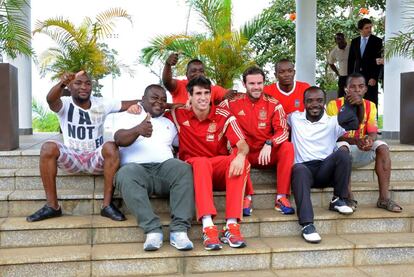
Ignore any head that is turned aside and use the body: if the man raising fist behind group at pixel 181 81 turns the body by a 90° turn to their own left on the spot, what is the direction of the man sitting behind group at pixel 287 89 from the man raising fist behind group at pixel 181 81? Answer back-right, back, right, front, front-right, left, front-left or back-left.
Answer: front

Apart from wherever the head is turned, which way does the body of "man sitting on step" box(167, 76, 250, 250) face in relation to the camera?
toward the camera

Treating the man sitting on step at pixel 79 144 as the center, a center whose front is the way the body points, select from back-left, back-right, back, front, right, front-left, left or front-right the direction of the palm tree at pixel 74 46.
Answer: back

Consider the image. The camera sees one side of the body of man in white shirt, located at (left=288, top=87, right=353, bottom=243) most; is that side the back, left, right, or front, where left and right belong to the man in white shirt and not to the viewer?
front

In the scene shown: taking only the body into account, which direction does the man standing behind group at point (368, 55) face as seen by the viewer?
toward the camera

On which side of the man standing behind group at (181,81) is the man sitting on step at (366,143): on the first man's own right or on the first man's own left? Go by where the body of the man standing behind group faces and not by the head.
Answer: on the first man's own left

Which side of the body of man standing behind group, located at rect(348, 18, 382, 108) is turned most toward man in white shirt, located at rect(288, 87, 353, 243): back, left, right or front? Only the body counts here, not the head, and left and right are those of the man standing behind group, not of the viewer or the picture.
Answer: front

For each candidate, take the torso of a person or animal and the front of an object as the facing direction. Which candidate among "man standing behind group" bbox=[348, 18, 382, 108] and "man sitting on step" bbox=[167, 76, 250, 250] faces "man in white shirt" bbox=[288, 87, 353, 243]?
the man standing behind group

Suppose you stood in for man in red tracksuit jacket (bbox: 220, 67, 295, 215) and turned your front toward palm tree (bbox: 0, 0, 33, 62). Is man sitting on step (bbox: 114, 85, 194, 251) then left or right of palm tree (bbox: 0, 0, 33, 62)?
left

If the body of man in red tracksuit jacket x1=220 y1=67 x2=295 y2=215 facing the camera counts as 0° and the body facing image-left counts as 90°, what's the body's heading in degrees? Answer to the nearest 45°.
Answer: approximately 0°

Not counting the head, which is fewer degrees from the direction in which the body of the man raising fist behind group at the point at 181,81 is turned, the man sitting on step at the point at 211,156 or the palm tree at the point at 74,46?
the man sitting on step

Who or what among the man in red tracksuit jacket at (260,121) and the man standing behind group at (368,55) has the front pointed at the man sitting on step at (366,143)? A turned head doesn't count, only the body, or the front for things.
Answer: the man standing behind group

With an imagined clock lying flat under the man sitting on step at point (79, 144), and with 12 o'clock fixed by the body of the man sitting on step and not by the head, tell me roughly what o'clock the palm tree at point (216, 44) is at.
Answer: The palm tree is roughly at 7 o'clock from the man sitting on step.
